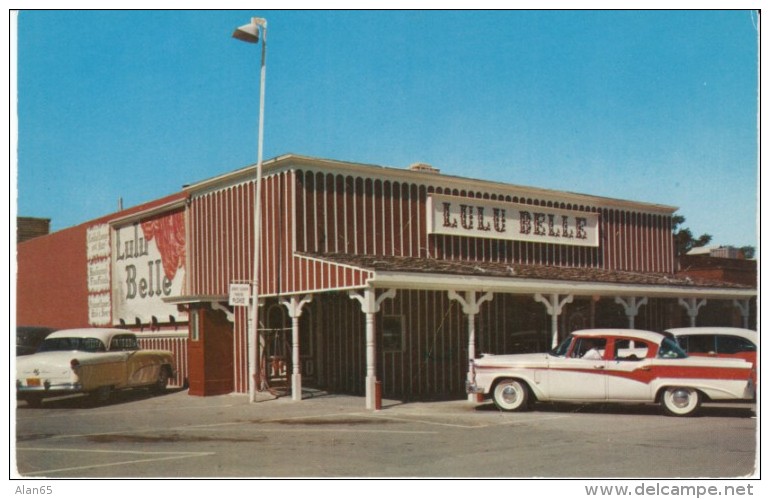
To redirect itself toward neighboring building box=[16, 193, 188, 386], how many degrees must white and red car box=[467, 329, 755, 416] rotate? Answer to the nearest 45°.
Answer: approximately 45° to its right

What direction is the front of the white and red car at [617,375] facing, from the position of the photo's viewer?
facing to the left of the viewer

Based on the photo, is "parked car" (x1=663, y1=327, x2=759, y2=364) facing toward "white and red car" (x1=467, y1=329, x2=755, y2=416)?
no

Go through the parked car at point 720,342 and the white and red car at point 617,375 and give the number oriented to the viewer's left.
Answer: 2

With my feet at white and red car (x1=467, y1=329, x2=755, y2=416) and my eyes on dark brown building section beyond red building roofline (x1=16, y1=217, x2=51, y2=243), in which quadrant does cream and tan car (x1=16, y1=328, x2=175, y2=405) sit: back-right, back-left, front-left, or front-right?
front-left

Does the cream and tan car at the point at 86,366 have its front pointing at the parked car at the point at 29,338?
no

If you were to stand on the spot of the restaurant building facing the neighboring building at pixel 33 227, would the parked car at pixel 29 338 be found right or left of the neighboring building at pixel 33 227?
left

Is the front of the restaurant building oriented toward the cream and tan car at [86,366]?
no

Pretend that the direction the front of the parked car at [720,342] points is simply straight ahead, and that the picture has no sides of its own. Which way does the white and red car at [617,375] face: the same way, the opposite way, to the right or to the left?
the same way

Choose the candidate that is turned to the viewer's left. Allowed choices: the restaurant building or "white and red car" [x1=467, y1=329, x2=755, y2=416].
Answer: the white and red car

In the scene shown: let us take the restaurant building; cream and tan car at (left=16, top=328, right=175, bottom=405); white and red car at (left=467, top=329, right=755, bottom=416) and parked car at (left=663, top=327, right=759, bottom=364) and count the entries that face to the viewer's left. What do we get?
2

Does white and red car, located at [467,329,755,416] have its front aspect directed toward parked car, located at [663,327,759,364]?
no

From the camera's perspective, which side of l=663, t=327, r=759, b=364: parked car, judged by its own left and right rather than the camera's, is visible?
left

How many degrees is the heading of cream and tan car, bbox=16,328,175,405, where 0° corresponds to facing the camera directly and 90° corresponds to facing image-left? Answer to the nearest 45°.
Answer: approximately 225°
